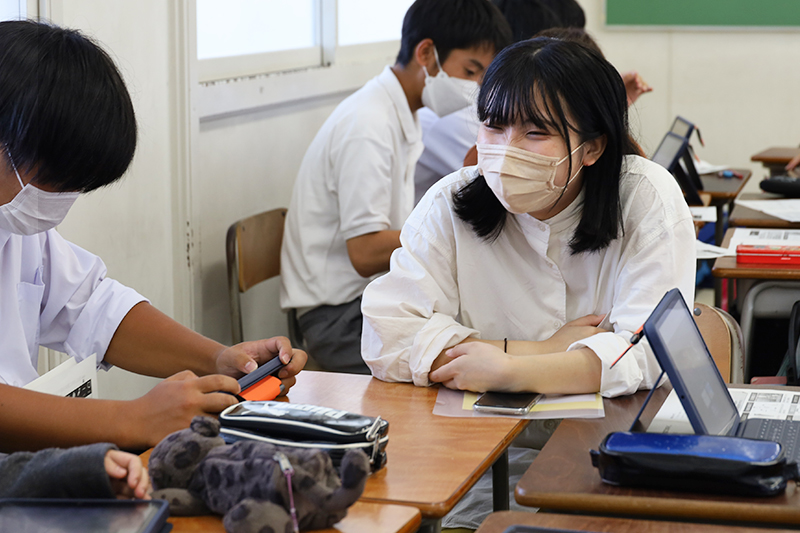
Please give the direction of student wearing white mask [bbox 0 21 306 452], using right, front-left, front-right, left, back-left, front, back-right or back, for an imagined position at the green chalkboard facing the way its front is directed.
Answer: front

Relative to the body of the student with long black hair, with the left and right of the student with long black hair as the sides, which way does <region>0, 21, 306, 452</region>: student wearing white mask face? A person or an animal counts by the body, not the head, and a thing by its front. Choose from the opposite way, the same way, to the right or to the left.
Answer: to the left

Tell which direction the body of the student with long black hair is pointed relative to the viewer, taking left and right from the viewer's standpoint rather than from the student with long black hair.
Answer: facing the viewer and to the left of the viewer

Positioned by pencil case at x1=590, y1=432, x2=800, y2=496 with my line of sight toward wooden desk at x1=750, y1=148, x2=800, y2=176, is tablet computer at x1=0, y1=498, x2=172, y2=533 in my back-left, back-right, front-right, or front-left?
back-left

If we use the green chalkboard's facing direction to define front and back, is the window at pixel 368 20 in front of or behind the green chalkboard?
in front

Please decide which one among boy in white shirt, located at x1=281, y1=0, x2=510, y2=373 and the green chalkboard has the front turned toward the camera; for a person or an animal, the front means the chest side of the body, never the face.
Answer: the green chalkboard

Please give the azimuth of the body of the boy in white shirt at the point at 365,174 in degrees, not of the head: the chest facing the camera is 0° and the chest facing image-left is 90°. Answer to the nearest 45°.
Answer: approximately 270°

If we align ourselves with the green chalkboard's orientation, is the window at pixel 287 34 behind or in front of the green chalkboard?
in front

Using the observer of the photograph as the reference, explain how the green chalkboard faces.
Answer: facing the viewer

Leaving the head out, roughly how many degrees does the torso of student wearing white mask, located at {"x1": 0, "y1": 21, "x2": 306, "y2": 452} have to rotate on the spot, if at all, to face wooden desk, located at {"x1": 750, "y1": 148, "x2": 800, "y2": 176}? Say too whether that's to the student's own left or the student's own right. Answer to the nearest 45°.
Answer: approximately 90° to the student's own left

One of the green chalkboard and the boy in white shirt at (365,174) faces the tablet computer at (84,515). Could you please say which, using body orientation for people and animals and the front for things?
the green chalkboard

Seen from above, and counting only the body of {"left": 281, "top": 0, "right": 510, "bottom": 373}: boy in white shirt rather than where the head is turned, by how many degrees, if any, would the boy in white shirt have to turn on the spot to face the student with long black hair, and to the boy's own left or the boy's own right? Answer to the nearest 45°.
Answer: approximately 90° to the boy's own right

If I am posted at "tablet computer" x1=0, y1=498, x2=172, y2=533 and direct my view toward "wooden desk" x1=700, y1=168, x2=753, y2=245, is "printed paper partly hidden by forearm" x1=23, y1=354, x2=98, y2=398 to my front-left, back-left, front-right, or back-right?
front-left
